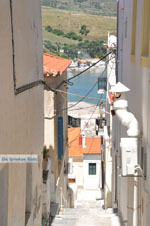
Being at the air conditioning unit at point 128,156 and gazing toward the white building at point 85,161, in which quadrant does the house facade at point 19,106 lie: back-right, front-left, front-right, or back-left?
back-left

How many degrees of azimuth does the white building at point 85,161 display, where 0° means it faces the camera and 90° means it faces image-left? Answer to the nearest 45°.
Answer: approximately 0°

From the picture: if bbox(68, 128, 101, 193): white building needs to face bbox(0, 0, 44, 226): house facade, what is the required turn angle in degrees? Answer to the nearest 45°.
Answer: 0° — it already faces it

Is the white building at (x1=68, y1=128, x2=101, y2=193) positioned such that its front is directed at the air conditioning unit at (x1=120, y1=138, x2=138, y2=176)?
yes
